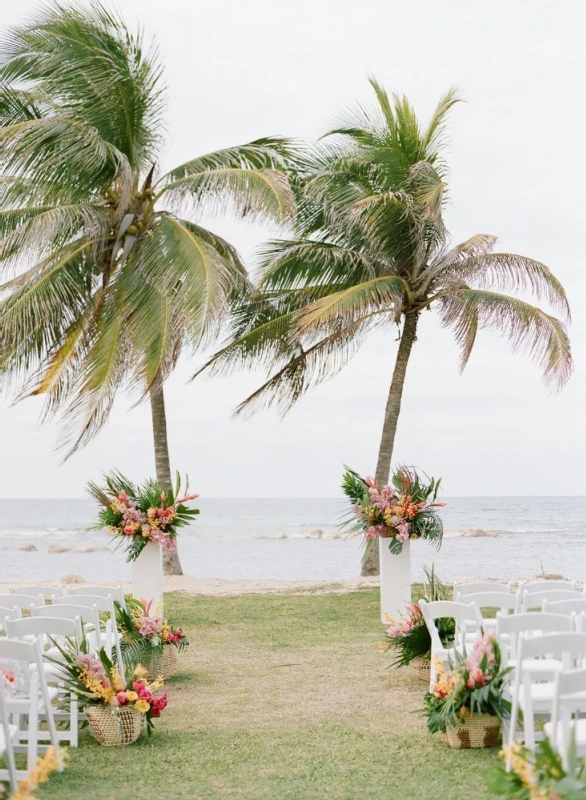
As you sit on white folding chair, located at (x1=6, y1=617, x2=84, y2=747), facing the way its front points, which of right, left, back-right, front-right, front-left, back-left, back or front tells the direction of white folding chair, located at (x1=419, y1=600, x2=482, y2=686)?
right

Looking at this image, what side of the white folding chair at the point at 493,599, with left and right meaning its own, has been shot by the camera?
back

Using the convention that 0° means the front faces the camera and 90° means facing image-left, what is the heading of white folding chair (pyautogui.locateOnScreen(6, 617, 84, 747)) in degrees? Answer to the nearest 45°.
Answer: approximately 180°

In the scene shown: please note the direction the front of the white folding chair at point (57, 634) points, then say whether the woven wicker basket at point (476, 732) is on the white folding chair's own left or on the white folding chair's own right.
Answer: on the white folding chair's own right

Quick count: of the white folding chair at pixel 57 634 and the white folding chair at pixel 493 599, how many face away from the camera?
2

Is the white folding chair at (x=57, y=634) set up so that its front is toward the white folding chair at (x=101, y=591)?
yes

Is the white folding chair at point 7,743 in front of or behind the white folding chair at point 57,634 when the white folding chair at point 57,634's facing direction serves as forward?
behind

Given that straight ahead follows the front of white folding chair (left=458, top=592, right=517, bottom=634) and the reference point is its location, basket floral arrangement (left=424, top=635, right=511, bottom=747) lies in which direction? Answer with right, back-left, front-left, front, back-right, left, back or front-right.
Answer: back

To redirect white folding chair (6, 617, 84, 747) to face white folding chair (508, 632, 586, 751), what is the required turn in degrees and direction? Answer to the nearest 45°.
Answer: approximately 135° to its right
